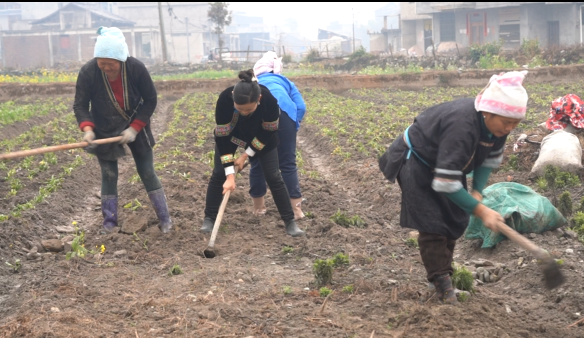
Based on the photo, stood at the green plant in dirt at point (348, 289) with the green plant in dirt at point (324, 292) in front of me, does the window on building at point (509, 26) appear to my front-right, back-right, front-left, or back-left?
back-right

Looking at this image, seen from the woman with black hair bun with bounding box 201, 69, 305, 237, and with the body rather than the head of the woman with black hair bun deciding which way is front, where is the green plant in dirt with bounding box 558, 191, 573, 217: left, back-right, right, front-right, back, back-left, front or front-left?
left

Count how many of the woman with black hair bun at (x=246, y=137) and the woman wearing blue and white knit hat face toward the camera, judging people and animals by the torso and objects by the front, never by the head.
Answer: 2

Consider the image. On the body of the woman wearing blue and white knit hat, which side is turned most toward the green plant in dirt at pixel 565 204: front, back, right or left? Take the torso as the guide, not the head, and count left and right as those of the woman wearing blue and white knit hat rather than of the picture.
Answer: left

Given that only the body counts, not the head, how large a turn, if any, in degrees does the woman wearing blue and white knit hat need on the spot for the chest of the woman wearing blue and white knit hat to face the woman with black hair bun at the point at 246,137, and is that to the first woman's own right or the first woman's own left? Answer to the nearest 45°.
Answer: approximately 45° to the first woman's own left
